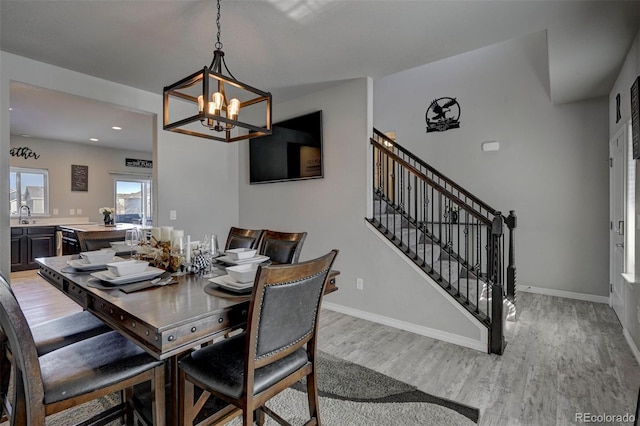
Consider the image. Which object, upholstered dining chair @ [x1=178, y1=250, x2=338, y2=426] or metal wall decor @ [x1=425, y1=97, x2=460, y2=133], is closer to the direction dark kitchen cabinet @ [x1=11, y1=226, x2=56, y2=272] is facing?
the upholstered dining chair

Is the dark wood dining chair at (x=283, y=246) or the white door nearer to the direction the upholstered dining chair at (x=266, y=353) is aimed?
the dark wood dining chair

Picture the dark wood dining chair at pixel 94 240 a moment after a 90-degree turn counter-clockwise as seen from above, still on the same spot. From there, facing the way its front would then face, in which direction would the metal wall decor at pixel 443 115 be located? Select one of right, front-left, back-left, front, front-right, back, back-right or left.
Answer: front

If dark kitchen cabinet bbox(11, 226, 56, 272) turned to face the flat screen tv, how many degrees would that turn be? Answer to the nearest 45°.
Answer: approximately 45° to its left

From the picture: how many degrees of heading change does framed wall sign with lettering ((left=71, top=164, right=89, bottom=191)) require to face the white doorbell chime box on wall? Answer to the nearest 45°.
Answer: approximately 45° to its left

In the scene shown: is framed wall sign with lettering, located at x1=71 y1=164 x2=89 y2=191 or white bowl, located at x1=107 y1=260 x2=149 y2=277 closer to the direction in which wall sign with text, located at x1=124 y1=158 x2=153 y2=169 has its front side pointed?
the white bowl

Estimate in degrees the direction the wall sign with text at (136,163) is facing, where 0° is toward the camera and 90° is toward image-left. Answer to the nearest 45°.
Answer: approximately 0°

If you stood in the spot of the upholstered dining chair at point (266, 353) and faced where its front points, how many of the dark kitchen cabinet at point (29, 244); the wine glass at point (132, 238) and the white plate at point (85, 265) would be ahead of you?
3

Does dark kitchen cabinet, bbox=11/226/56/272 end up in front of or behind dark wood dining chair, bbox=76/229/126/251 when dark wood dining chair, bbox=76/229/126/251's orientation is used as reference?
behind
